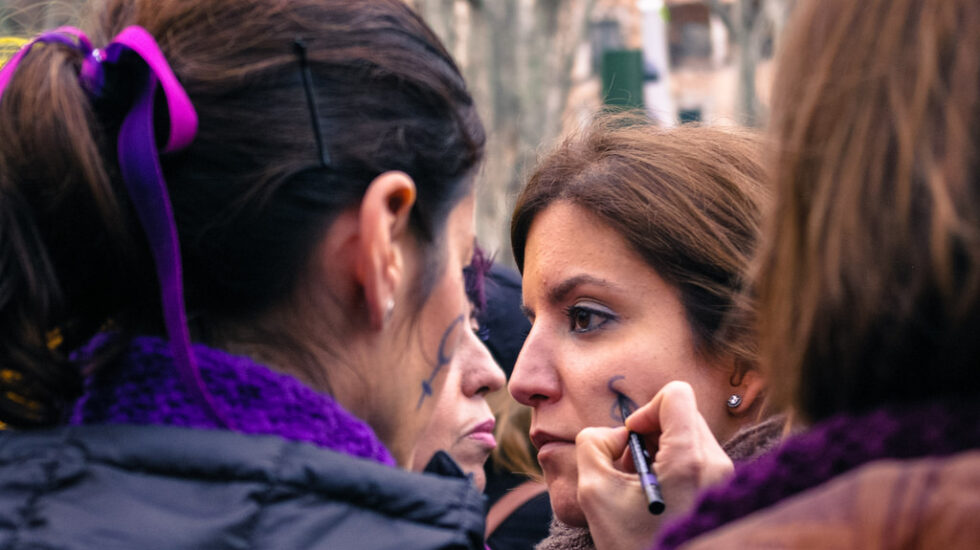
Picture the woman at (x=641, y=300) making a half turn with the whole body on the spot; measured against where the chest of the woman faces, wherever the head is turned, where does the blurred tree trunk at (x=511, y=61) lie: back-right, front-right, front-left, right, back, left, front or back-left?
front-left

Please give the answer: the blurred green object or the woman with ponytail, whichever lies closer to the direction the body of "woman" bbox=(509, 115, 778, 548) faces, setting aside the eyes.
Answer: the woman with ponytail

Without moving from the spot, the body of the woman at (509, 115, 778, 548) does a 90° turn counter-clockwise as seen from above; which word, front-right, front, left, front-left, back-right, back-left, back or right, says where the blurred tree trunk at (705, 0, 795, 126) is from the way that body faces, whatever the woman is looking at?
back-left

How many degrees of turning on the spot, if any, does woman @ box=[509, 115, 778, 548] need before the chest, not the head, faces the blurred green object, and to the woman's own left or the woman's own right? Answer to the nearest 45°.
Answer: approximately 135° to the woman's own right

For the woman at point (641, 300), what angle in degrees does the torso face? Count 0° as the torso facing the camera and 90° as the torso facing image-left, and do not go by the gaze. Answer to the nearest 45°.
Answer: approximately 45°

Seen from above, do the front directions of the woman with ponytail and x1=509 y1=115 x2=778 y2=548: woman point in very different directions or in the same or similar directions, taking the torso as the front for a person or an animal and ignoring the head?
very different directions

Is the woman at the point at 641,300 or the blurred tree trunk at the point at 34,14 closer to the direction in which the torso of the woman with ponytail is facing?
the woman

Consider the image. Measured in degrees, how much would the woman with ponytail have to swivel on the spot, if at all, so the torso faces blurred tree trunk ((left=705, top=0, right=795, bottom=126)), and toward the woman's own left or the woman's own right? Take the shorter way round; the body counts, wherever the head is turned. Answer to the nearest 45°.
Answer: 0° — they already face it

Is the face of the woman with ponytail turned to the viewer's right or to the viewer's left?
to the viewer's right

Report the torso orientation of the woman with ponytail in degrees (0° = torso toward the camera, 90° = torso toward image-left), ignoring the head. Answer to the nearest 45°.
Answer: approximately 225°
